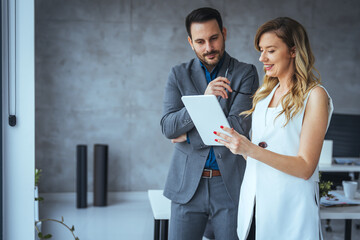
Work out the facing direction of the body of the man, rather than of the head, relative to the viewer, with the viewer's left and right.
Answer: facing the viewer

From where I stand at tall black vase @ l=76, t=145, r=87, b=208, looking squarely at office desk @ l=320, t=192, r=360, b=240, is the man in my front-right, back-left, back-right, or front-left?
front-right

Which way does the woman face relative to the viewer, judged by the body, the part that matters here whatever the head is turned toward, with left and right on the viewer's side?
facing the viewer and to the left of the viewer

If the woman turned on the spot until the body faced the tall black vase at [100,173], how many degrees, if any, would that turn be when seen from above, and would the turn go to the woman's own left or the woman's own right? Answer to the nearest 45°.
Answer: approximately 90° to the woman's own right

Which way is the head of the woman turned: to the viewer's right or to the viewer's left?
to the viewer's left

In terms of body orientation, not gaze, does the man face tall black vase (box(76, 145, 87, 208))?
no

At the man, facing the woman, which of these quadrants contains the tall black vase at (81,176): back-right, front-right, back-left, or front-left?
back-left

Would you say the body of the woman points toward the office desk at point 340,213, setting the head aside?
no

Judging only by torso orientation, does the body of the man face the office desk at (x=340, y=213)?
no
